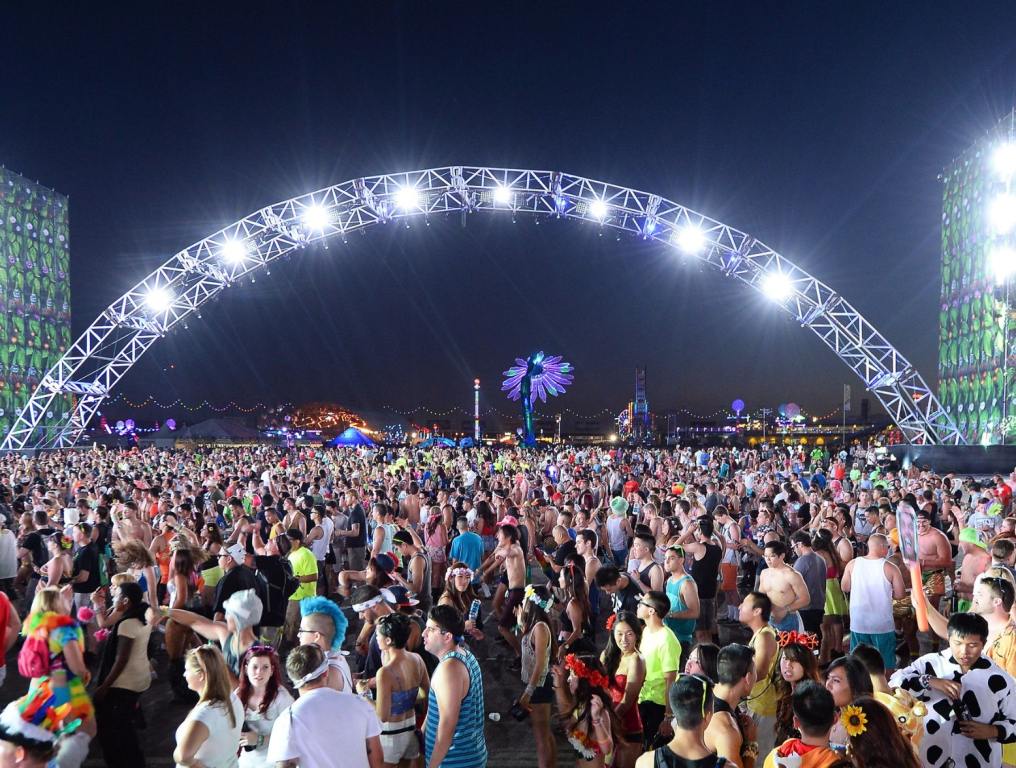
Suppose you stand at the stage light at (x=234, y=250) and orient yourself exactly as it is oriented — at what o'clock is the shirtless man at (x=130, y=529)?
The shirtless man is roughly at 12 o'clock from the stage light.

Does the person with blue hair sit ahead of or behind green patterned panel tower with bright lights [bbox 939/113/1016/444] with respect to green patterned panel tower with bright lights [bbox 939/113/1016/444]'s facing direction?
ahead

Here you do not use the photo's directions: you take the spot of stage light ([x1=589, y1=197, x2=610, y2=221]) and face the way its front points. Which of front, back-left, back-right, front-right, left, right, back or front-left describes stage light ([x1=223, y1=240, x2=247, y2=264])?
right

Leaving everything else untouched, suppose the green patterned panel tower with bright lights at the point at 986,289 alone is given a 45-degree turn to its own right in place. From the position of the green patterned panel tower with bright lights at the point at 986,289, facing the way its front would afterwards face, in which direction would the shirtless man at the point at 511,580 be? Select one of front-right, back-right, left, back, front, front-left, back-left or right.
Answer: left

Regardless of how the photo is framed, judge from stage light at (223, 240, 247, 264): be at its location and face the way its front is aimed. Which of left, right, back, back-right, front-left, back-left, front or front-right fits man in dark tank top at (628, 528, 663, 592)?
front

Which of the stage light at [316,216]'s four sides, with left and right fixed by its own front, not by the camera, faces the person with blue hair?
front

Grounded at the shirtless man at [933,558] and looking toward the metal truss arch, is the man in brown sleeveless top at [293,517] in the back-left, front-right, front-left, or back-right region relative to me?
front-left

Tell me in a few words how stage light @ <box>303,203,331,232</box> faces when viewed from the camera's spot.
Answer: facing the viewer

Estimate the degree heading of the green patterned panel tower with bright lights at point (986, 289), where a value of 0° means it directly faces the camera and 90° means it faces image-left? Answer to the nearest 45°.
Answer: approximately 45°

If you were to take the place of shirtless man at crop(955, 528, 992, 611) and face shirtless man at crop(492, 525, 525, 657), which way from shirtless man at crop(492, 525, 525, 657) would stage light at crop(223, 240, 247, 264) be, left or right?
right

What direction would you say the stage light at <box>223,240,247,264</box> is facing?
toward the camera
